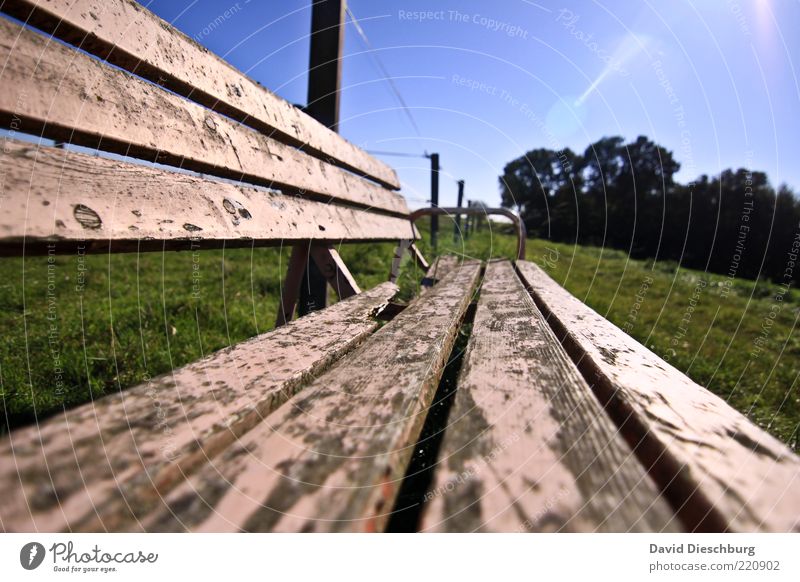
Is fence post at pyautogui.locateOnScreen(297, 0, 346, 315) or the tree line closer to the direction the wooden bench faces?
the tree line

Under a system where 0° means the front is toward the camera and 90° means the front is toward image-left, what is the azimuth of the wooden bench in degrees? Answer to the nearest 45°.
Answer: approximately 270°
